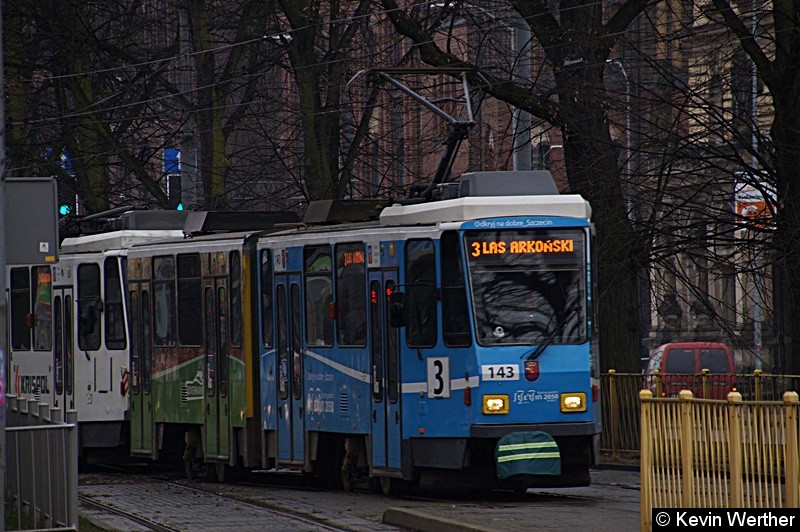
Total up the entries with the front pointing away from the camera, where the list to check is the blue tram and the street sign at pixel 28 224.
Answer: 1

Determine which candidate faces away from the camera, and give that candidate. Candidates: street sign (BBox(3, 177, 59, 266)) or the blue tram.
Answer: the street sign

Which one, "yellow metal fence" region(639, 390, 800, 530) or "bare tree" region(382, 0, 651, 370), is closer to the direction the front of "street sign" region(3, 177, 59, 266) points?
the bare tree

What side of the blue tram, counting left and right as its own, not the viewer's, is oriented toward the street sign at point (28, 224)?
right

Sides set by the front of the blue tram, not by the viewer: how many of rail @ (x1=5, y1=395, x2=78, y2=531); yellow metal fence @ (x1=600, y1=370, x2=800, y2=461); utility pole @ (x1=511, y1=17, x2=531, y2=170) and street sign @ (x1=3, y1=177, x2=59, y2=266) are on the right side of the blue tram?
2

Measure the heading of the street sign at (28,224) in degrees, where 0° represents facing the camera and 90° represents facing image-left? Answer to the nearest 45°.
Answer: approximately 180°

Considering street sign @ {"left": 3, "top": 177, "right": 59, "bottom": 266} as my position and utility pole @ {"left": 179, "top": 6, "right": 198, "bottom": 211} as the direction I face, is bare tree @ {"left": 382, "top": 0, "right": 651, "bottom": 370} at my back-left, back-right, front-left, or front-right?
front-right

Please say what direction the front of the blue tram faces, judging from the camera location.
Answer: facing the viewer and to the right of the viewer

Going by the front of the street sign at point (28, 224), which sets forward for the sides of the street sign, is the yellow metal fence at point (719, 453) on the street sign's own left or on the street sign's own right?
on the street sign's own right
